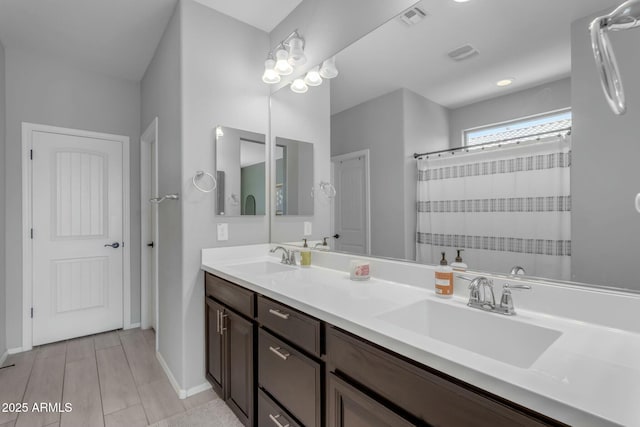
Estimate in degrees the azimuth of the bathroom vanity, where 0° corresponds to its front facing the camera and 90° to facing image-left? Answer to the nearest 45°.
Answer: approximately 45°

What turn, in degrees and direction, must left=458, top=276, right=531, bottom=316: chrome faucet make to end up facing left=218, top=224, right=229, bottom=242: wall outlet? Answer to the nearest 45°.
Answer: approximately 45° to its right

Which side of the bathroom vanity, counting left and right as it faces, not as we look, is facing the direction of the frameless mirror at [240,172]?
right

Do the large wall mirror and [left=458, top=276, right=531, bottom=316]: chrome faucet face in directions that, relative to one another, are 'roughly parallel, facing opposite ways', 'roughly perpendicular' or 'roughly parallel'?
roughly parallel

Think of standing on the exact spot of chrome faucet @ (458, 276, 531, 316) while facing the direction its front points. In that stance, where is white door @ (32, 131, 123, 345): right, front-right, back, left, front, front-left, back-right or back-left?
front-right

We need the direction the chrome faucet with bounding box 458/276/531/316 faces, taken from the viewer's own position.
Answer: facing the viewer and to the left of the viewer

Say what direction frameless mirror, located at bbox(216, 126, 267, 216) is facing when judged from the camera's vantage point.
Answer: facing the viewer and to the right of the viewer

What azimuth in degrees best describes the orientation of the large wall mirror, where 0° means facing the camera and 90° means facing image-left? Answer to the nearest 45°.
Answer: approximately 45°

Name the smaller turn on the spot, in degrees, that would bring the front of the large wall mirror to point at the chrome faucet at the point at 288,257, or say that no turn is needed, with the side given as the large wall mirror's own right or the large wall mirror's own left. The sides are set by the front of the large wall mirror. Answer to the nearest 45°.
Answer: approximately 45° to the large wall mirror's own right

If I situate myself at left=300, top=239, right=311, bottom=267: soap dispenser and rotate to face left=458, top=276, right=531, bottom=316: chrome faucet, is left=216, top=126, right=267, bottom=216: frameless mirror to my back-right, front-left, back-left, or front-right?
back-right
